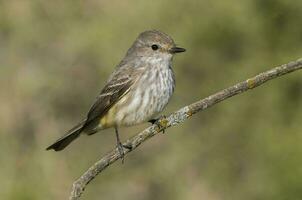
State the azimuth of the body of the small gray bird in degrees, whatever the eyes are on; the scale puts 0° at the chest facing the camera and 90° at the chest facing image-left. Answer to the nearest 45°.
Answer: approximately 270°
